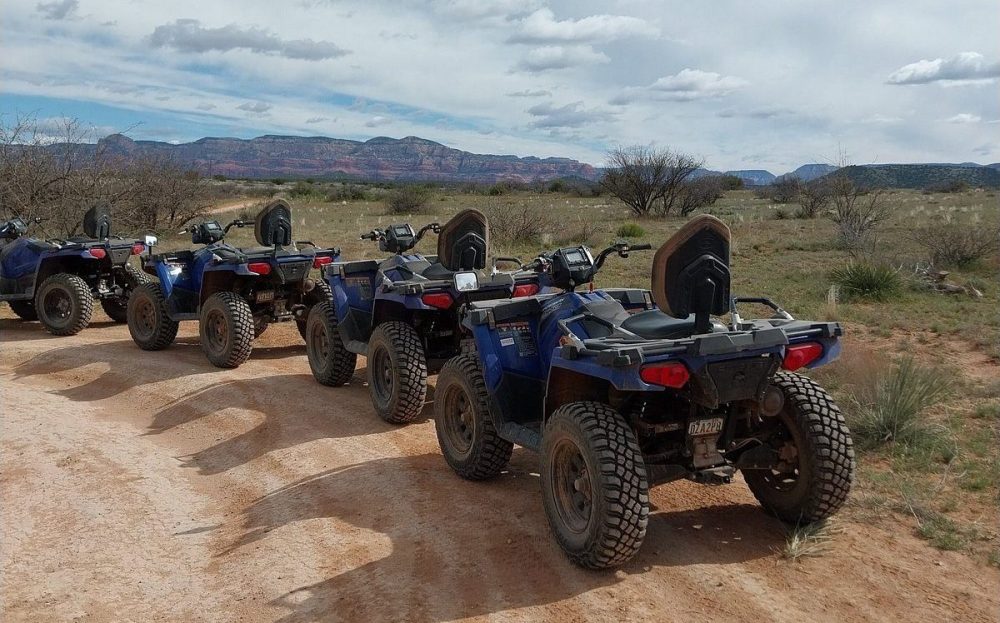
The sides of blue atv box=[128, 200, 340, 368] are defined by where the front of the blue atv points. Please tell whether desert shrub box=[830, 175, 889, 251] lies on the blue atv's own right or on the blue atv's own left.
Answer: on the blue atv's own right

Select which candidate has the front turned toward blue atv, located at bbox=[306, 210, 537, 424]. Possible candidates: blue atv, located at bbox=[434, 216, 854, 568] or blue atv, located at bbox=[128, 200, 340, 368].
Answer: blue atv, located at bbox=[434, 216, 854, 568]

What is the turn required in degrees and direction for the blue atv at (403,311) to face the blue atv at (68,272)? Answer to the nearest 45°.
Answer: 0° — it already faces it

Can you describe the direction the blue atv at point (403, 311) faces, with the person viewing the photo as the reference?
facing away from the viewer and to the left of the viewer

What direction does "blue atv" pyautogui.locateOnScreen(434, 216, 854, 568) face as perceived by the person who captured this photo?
facing away from the viewer and to the left of the viewer

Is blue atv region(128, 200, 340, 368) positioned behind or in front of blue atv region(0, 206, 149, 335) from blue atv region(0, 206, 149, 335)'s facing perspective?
behind

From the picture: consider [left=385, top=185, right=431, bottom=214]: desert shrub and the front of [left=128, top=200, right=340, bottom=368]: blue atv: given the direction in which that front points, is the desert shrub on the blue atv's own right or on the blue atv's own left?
on the blue atv's own right

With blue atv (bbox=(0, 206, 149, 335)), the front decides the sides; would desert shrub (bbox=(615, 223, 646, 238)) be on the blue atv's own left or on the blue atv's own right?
on the blue atv's own right

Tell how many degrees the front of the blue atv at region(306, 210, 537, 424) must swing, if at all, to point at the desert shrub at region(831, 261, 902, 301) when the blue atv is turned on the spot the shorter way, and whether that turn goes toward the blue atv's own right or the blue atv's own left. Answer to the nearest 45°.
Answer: approximately 90° to the blue atv's own right
